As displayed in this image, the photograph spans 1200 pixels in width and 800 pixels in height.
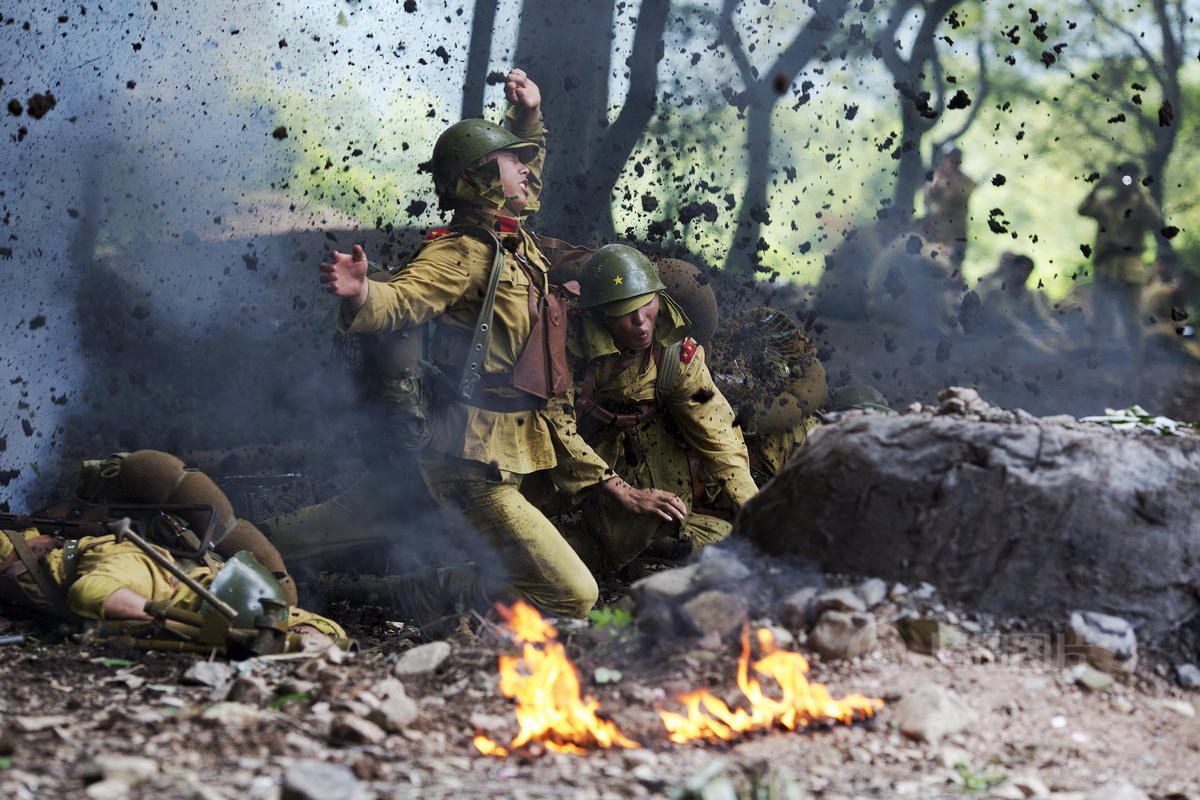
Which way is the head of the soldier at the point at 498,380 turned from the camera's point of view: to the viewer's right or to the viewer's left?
to the viewer's right

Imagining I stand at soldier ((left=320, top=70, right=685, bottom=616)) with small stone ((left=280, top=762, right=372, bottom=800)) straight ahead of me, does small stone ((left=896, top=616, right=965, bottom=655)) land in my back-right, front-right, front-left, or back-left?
front-left

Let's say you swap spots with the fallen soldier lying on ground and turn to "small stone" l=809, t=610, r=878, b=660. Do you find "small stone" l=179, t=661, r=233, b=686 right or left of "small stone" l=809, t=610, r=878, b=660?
right
